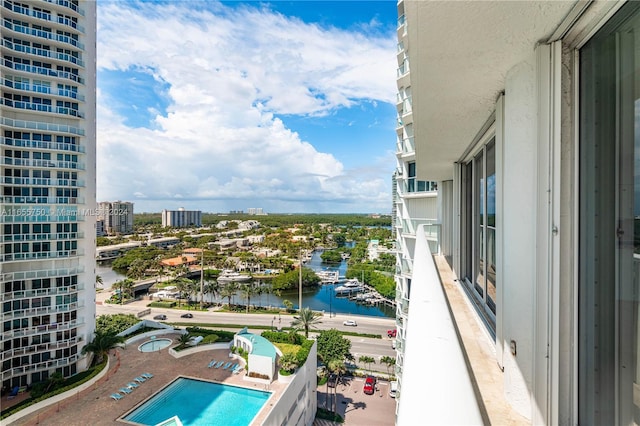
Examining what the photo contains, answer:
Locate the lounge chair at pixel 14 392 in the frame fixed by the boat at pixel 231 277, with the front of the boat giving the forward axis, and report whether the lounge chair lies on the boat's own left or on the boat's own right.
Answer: on the boat's own right

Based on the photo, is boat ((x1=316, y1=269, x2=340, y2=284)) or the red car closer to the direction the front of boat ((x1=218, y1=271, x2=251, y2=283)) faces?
the boat

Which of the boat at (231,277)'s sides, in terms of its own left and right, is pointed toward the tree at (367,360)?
right

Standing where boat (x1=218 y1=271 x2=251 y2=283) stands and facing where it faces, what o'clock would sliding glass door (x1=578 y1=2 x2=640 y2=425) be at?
The sliding glass door is roughly at 3 o'clock from the boat.

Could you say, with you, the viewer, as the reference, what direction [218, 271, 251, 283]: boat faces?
facing to the right of the viewer

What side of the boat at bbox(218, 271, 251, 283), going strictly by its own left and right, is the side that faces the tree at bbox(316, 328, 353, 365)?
right

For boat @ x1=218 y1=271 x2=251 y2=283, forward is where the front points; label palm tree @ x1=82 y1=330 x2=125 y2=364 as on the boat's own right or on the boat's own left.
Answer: on the boat's own right

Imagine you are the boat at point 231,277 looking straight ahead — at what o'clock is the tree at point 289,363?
The tree is roughly at 3 o'clock from the boat.

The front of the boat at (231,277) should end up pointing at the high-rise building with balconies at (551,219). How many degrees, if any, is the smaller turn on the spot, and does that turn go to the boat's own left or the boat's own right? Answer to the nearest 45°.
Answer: approximately 90° to the boat's own right

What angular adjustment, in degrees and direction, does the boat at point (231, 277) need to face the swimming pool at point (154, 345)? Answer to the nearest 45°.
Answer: approximately 90° to its right
